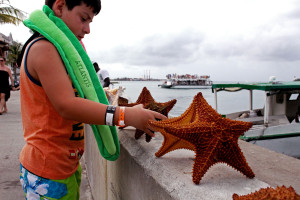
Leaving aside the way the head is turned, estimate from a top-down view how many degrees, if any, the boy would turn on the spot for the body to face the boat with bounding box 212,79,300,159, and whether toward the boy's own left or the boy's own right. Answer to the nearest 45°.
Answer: approximately 45° to the boy's own left

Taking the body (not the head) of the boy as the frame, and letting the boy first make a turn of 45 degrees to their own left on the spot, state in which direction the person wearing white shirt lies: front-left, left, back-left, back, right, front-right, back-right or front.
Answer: front-left

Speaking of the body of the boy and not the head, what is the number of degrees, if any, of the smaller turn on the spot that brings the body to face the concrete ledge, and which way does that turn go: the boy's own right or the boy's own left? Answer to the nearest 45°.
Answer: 0° — they already face it

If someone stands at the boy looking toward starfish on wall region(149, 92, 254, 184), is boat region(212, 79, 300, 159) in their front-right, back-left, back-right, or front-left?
front-left

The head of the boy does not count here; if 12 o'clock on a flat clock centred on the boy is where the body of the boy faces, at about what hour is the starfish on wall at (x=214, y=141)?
The starfish on wall is roughly at 1 o'clock from the boy.

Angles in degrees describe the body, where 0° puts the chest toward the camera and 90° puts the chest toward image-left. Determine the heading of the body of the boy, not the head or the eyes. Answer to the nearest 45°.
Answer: approximately 270°
